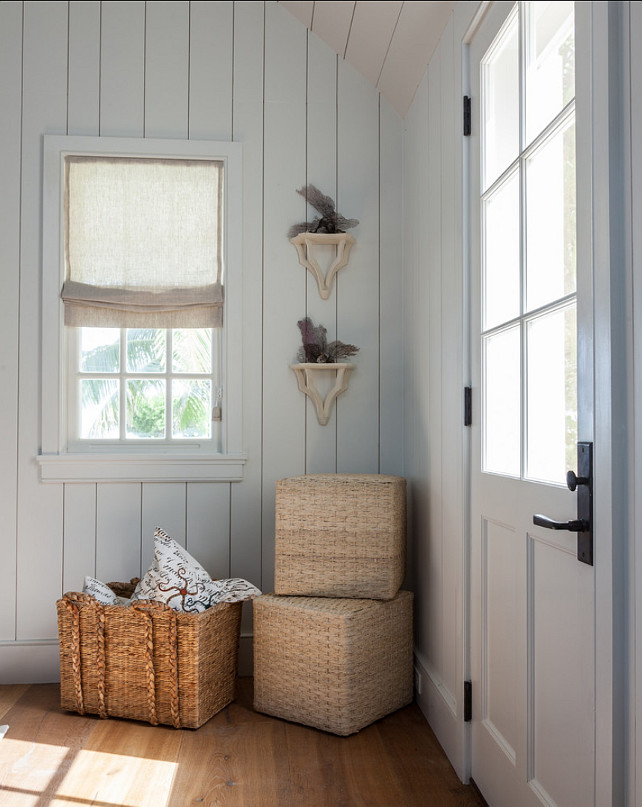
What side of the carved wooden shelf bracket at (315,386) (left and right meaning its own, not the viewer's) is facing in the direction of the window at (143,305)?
right

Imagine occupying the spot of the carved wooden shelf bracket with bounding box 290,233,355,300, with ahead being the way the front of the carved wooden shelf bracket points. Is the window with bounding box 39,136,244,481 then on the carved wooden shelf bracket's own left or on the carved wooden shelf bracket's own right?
on the carved wooden shelf bracket's own right

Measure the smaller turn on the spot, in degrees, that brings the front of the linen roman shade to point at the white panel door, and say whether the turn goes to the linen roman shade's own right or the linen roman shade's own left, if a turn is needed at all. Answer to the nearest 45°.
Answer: approximately 45° to the linen roman shade's own left

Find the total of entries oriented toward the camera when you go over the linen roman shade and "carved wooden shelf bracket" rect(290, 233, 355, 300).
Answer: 2

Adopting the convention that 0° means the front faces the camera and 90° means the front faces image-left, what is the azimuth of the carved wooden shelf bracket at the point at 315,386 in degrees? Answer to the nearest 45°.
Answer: approximately 0°
